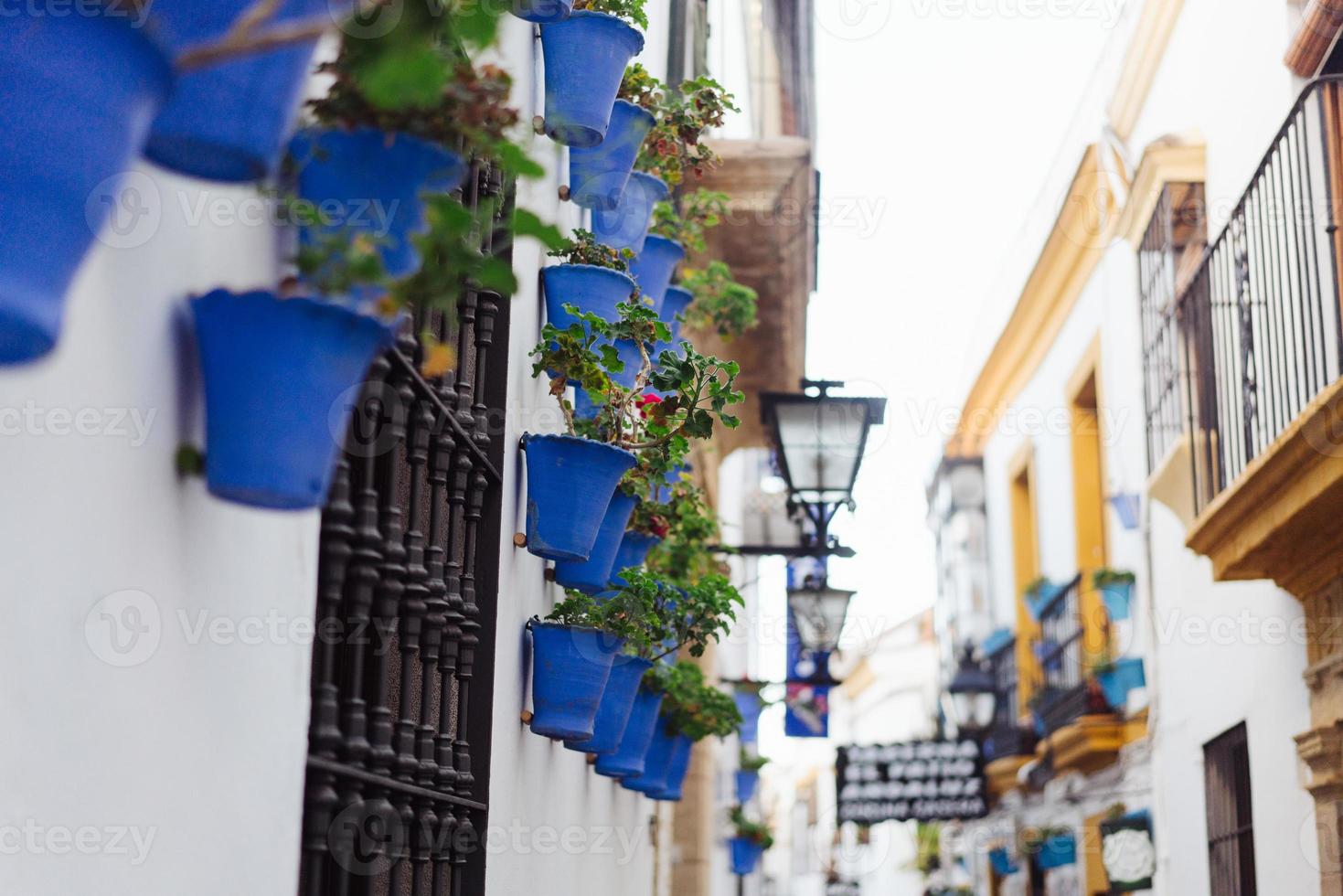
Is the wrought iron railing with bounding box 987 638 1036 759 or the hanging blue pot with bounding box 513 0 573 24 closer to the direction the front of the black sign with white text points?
the hanging blue pot

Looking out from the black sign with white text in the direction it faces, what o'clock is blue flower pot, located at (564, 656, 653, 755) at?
The blue flower pot is roughly at 12 o'clock from the black sign with white text.

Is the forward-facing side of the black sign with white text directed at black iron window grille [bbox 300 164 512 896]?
yes

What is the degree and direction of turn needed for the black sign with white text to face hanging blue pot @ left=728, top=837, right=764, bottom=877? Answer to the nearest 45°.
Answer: approximately 135° to its right

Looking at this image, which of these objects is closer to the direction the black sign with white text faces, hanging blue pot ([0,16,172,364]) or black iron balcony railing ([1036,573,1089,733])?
the hanging blue pot

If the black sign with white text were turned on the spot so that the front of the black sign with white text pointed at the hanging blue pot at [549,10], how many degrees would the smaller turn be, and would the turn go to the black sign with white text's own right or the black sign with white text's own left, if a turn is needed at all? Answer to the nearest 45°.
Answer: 0° — it already faces it

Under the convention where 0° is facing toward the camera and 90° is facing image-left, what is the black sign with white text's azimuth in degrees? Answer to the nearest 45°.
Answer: approximately 0°

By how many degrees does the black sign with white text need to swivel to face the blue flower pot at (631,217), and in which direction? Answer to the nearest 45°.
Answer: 0° — it already faces it

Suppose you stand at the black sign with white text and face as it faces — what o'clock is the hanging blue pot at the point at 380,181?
The hanging blue pot is roughly at 12 o'clock from the black sign with white text.

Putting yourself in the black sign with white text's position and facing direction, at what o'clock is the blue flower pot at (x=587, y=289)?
The blue flower pot is roughly at 12 o'clock from the black sign with white text.
